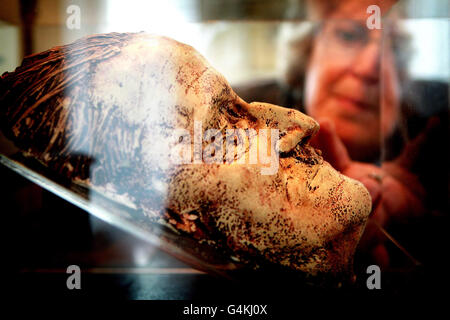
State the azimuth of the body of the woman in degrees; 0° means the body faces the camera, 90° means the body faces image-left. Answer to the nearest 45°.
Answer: approximately 0°
